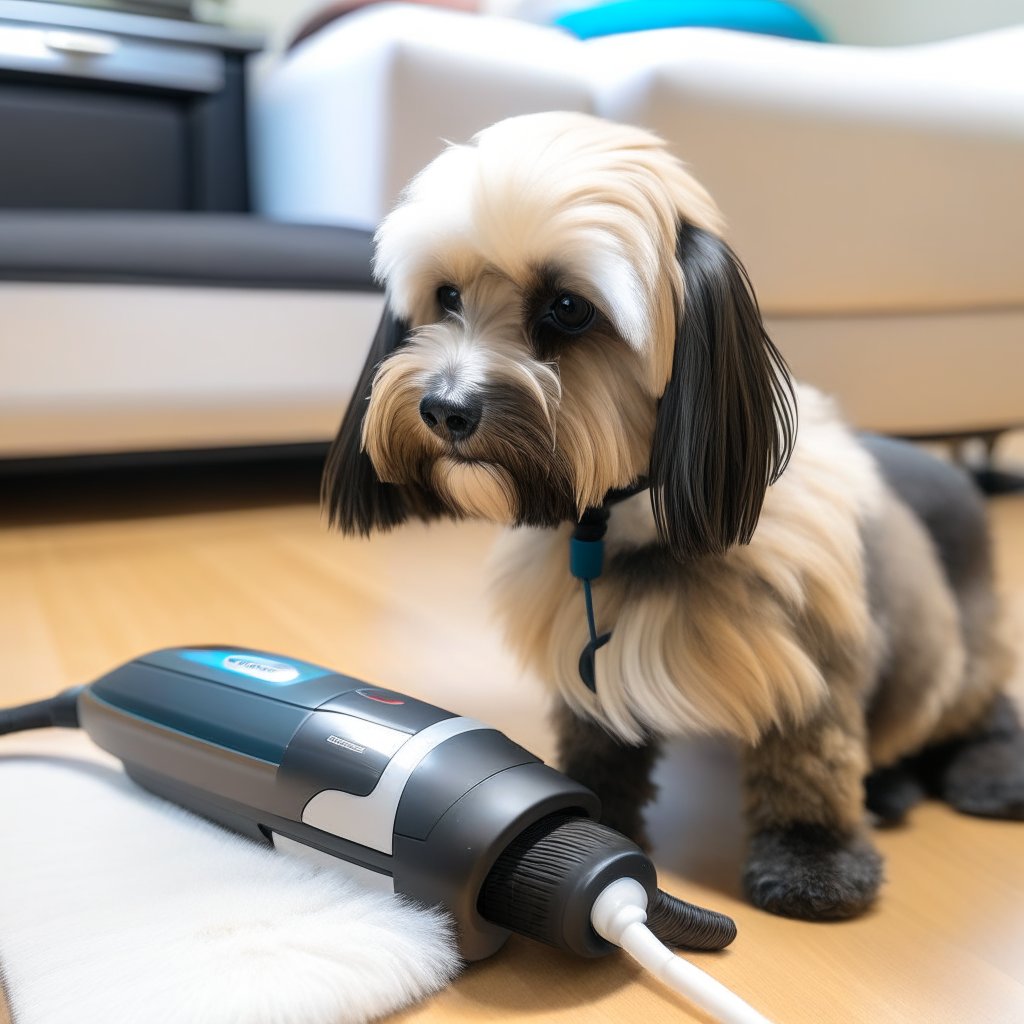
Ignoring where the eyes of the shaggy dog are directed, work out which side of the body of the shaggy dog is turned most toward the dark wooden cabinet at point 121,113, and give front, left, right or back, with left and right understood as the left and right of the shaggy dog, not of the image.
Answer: right

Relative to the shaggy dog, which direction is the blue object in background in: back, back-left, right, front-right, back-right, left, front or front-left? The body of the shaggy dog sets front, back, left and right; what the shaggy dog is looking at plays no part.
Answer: back-right

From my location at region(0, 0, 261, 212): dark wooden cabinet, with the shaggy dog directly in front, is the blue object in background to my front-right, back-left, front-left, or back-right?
front-left

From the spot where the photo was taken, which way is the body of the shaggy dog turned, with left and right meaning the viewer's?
facing the viewer and to the left of the viewer

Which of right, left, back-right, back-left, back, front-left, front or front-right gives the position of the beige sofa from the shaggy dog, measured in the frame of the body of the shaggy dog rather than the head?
back-right
